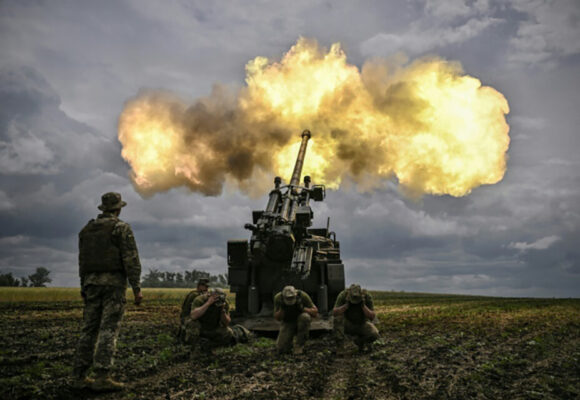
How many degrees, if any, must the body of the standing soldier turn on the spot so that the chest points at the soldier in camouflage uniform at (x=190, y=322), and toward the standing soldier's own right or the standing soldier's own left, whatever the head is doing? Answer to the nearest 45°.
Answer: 0° — they already face them

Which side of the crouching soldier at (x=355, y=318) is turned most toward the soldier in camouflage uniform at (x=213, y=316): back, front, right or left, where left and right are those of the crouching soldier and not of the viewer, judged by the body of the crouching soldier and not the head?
right

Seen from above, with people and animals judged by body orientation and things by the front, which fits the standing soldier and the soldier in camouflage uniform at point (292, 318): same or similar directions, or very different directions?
very different directions

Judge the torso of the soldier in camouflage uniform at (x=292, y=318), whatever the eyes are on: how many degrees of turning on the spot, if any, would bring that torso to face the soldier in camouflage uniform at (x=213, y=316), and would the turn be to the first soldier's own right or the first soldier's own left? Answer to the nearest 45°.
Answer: approximately 90° to the first soldier's own right

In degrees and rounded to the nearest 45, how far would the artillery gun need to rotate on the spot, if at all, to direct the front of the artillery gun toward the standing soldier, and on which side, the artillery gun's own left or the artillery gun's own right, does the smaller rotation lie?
approximately 180°

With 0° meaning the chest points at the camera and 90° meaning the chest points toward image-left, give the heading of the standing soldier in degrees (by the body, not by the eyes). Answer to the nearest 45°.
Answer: approximately 225°

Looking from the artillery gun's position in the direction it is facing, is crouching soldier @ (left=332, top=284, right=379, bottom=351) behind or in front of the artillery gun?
behind

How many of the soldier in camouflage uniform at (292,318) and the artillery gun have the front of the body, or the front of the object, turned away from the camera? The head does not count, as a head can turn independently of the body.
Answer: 1

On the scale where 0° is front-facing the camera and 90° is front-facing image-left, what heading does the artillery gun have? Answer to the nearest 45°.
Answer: approximately 180°

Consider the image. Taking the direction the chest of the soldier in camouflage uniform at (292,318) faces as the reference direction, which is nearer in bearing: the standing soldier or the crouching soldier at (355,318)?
the standing soldier

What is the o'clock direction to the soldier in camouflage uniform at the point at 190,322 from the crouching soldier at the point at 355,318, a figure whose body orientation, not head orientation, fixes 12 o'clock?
The soldier in camouflage uniform is roughly at 3 o'clock from the crouching soldier.
